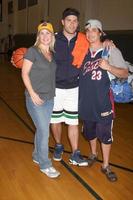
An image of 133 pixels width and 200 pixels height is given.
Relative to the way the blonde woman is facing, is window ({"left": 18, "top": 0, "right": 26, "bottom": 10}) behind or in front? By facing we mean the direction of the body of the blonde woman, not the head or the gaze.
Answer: behind

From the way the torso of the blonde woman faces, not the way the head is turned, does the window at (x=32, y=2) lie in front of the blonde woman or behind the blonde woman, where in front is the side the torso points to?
behind

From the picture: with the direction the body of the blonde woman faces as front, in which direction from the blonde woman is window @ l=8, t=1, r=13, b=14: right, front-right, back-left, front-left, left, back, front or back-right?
back-left

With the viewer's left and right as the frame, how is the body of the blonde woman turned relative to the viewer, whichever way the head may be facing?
facing the viewer and to the right of the viewer
